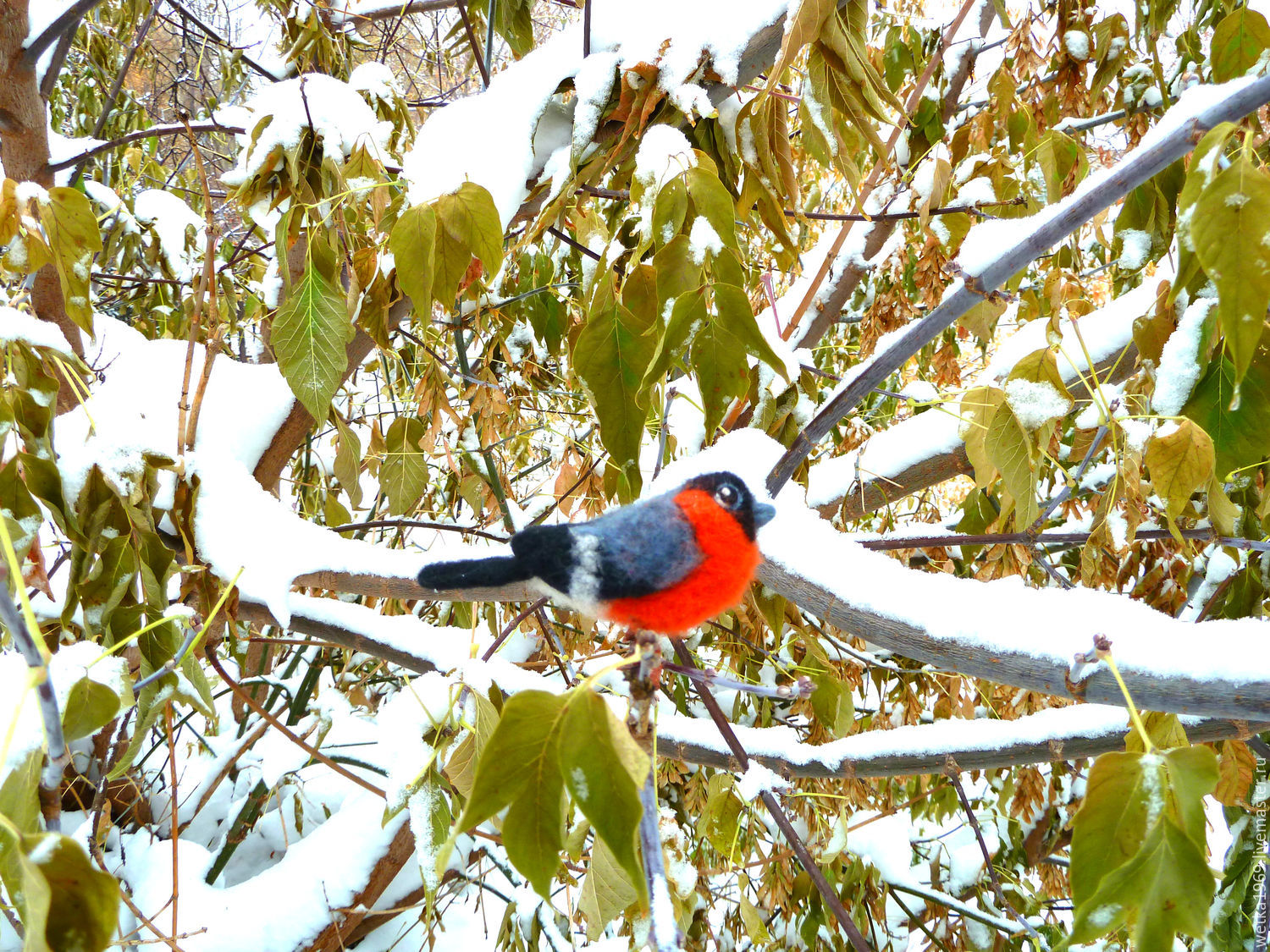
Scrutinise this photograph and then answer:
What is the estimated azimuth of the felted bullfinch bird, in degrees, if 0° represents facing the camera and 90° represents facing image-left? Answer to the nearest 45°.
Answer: approximately 270°

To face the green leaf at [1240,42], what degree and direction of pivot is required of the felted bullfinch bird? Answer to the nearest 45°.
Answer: approximately 45° to its left
